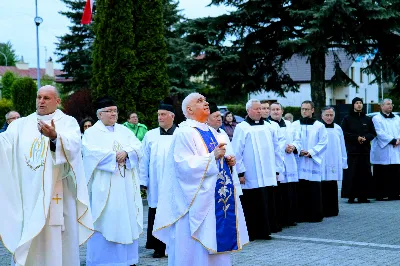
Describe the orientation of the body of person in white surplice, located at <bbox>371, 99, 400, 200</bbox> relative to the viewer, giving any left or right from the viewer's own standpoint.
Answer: facing the viewer and to the right of the viewer

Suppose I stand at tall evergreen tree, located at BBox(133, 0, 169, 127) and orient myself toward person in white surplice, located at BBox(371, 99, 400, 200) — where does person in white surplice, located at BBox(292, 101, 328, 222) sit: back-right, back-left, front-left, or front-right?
front-right

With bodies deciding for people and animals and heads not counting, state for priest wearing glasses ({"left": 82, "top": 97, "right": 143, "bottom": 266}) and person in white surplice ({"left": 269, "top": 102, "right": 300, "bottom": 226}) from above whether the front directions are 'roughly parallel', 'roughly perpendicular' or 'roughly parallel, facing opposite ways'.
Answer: roughly parallel

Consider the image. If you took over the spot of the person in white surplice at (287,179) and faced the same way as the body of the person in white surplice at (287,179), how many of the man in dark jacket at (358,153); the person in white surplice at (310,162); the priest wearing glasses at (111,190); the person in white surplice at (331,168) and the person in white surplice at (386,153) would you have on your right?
1

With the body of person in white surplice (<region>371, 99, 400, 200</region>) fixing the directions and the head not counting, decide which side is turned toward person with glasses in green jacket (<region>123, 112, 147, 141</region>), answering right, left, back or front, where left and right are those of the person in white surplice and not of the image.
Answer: right

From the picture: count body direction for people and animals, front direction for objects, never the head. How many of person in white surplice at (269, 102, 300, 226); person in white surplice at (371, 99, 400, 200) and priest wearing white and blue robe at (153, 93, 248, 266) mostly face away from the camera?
0

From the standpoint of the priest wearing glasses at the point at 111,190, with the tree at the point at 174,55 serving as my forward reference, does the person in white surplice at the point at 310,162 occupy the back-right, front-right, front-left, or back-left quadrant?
front-right

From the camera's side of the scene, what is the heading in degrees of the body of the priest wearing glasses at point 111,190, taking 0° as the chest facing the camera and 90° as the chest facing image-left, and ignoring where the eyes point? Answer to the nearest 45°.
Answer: approximately 315°

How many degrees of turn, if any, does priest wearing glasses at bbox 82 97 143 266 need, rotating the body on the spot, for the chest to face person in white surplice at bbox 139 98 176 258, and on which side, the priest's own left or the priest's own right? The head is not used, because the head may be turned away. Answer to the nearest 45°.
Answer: approximately 90° to the priest's own left
